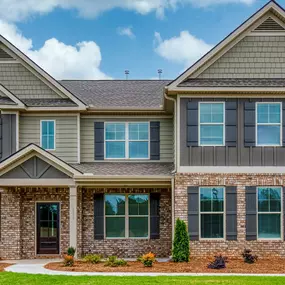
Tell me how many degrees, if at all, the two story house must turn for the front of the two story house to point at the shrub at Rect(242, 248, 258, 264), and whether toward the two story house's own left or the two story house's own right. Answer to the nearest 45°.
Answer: approximately 45° to the two story house's own left

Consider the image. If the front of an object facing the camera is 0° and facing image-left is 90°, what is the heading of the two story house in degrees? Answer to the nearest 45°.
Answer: approximately 0°
